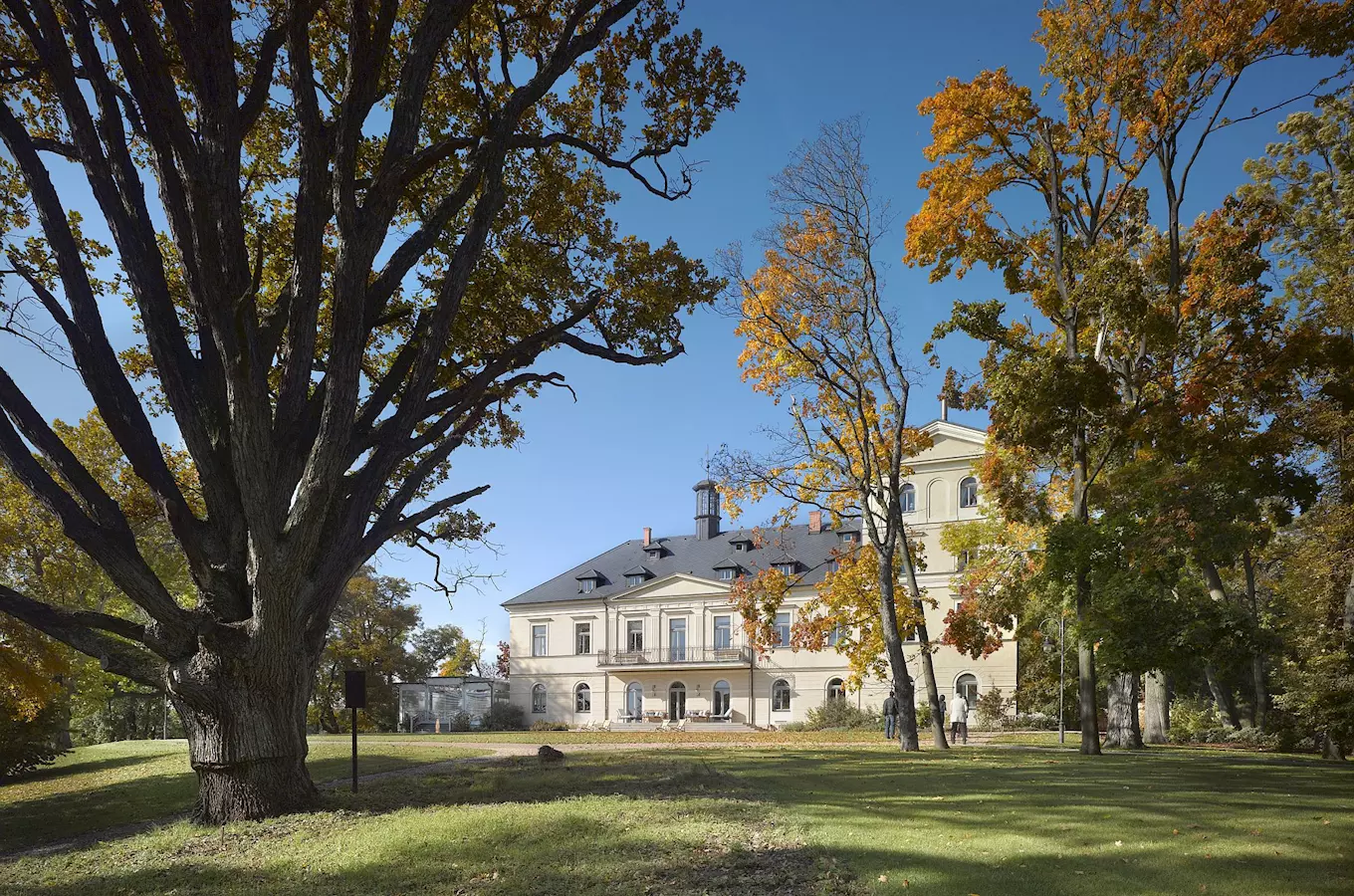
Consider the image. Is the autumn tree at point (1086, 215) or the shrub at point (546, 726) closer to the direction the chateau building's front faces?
the autumn tree

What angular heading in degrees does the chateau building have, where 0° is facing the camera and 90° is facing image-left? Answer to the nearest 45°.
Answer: approximately 0°

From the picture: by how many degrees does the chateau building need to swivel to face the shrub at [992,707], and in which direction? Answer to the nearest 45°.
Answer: approximately 45° to its left

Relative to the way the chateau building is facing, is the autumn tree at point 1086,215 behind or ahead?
ahead

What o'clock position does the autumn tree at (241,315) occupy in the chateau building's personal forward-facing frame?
The autumn tree is roughly at 12 o'clock from the chateau building.

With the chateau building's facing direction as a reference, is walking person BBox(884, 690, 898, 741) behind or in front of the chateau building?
in front

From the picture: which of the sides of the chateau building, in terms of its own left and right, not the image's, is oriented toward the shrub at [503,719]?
right
